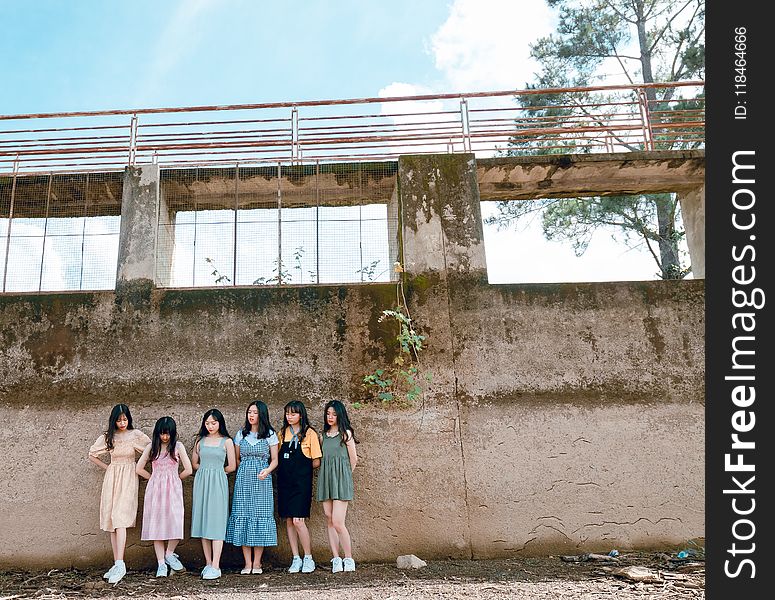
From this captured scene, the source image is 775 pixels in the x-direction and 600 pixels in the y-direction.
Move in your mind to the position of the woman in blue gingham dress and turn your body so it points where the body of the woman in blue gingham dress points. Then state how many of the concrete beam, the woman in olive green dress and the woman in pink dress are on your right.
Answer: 1

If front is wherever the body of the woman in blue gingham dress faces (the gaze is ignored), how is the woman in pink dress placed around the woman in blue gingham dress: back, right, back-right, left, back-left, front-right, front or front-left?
right

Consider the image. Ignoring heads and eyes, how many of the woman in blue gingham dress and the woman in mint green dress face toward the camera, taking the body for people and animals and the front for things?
2

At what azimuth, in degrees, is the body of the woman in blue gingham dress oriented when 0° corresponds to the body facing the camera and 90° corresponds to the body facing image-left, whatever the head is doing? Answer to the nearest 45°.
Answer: approximately 0°

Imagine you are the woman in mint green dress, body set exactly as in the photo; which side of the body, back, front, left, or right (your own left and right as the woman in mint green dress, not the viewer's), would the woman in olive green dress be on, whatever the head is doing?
left

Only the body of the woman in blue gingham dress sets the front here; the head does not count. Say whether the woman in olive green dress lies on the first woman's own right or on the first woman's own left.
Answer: on the first woman's own left

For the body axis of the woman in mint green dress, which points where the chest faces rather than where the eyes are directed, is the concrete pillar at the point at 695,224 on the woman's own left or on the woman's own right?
on the woman's own left

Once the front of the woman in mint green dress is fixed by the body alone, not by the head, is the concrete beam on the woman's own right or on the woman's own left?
on the woman's own left

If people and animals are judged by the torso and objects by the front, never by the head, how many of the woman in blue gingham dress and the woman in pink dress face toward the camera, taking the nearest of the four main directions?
2

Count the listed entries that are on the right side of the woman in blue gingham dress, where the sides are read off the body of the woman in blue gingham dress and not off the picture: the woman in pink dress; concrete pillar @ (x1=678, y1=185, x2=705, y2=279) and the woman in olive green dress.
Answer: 1

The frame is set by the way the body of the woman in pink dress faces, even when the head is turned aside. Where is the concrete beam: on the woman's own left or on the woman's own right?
on the woman's own left

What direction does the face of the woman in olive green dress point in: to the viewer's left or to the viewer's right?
to the viewer's left
